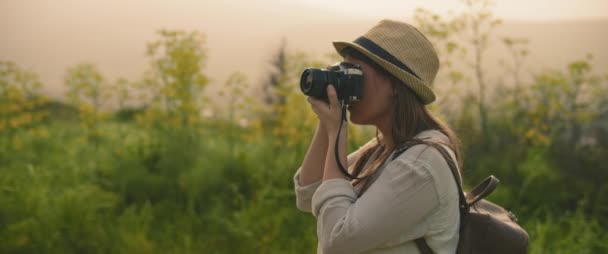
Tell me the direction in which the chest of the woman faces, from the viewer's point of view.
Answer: to the viewer's left
